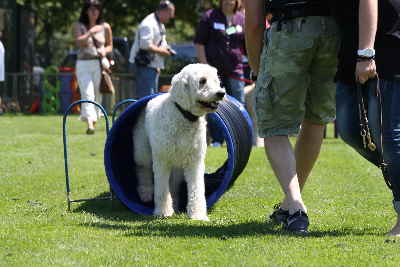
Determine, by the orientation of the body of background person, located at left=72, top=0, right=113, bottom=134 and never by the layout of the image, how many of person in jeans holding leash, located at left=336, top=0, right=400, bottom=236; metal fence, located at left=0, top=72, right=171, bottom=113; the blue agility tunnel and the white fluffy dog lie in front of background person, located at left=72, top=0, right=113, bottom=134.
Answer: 3

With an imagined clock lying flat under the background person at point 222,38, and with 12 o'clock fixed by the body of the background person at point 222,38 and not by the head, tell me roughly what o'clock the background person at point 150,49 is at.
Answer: the background person at point 150,49 is roughly at 4 o'clock from the background person at point 222,38.

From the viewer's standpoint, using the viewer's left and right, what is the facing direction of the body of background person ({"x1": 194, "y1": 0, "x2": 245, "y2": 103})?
facing the viewer

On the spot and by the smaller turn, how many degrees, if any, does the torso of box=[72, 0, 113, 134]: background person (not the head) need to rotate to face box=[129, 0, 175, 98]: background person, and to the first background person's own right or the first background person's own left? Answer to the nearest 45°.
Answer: approximately 45° to the first background person's own left

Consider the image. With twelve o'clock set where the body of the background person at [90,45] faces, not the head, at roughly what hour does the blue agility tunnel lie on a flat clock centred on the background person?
The blue agility tunnel is roughly at 12 o'clock from the background person.

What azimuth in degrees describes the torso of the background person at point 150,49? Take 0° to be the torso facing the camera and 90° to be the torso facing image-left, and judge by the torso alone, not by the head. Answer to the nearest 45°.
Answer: approximately 270°

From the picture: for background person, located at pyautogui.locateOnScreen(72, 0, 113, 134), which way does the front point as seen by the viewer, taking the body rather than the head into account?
toward the camera

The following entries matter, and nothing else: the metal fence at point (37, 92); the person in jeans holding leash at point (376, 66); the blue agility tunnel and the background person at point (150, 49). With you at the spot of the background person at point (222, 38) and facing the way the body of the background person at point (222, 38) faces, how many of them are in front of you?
2

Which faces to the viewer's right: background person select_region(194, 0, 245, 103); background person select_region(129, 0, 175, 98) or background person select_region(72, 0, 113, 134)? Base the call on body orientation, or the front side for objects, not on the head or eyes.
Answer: background person select_region(129, 0, 175, 98)

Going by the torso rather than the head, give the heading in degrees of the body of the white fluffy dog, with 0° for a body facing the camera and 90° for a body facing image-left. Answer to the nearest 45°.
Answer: approximately 315°

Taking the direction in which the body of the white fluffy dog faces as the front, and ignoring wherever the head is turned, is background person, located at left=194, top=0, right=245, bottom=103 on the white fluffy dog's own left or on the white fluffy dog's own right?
on the white fluffy dog's own left
